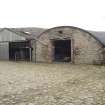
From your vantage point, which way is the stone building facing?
toward the camera
